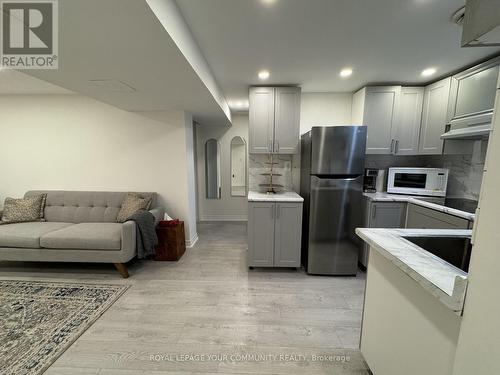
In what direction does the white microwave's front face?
toward the camera

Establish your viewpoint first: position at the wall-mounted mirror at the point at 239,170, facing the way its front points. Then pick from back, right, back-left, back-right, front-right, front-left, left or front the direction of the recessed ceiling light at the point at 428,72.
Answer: front-left

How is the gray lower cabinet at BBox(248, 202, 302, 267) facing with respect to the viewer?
toward the camera

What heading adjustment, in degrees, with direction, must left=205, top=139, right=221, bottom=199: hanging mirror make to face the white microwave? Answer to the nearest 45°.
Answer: approximately 45° to its left

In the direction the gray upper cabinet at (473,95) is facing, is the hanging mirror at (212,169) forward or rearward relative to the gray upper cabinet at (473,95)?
forward

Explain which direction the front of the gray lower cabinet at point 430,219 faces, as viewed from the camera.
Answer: facing the viewer and to the left of the viewer

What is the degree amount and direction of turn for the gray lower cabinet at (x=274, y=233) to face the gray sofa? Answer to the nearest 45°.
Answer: approximately 90° to its right

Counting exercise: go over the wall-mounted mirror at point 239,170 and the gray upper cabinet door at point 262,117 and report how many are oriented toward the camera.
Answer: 2

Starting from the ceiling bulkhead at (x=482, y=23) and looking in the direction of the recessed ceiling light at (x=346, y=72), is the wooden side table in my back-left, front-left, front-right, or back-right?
front-left

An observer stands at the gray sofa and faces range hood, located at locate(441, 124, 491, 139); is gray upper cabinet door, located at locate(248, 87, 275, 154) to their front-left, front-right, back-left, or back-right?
front-left

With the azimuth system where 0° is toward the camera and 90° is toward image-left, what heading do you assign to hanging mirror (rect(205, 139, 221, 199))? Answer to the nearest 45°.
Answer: approximately 0°

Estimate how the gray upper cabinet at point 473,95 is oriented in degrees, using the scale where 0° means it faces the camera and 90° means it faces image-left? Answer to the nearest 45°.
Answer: approximately 45°

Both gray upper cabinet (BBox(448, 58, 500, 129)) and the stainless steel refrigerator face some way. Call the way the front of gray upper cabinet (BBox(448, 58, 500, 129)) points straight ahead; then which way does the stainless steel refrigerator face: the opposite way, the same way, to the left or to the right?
to the left

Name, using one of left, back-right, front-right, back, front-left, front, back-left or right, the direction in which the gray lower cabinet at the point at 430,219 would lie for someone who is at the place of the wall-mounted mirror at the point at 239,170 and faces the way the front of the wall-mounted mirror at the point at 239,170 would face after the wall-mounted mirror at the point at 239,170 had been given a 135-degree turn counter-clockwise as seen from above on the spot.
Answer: right

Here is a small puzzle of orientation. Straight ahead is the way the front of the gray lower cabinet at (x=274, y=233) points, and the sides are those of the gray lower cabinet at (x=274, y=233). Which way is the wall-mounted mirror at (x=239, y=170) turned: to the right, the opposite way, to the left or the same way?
the same way
